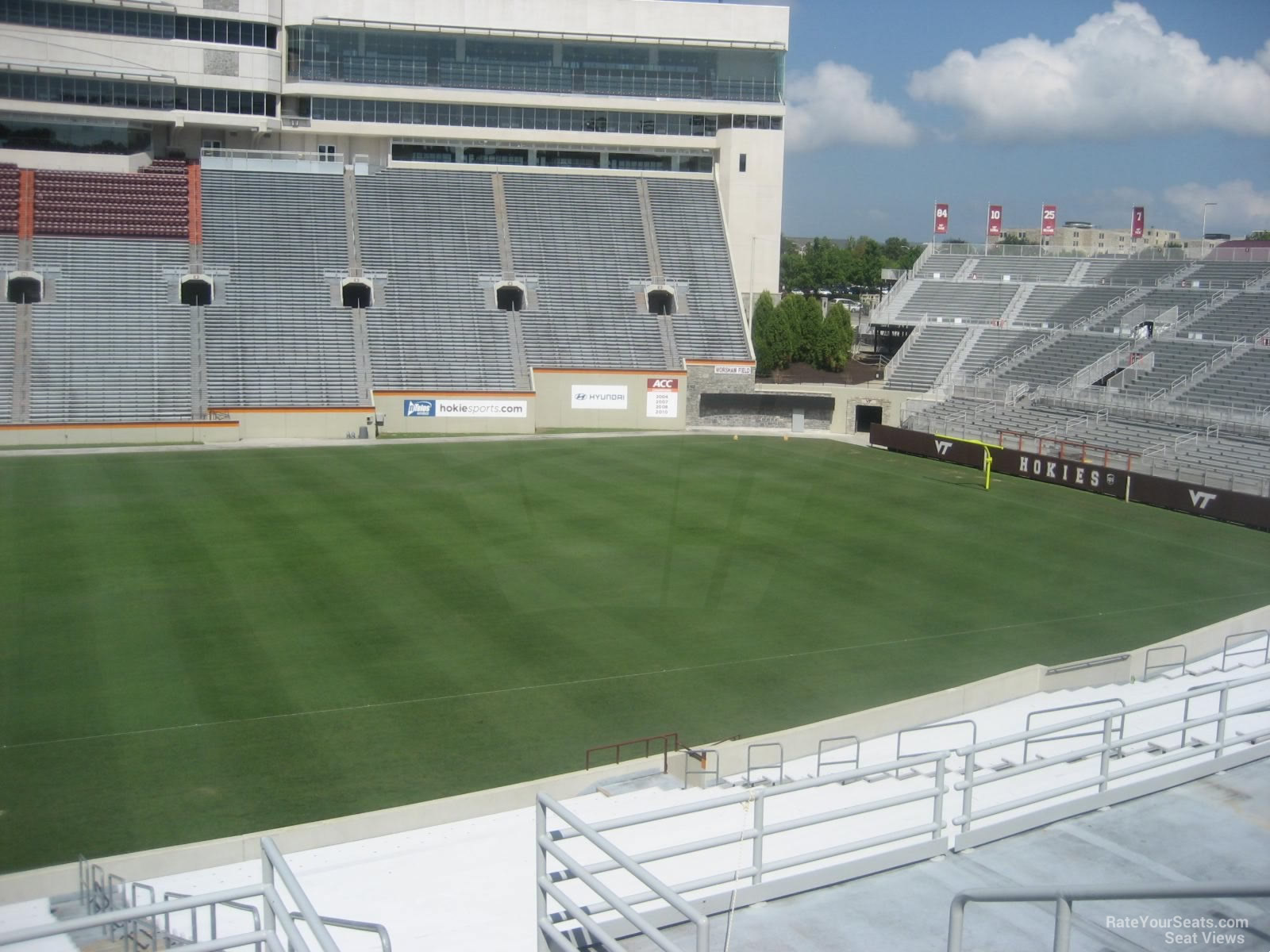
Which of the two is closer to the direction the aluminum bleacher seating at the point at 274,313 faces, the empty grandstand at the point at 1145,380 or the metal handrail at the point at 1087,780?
the metal handrail

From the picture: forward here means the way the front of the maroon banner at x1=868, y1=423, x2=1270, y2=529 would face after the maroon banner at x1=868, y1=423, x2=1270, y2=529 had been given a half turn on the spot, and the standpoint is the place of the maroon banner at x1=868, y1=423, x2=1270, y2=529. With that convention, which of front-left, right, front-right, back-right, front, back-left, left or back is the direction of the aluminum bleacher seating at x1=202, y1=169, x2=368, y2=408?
back-left

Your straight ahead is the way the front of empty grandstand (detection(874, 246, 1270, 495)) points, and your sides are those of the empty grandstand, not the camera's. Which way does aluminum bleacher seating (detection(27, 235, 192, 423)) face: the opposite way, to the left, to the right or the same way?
to the left

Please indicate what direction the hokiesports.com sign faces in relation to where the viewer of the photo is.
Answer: facing the viewer

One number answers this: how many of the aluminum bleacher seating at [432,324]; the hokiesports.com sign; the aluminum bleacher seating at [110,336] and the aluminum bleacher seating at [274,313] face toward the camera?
4

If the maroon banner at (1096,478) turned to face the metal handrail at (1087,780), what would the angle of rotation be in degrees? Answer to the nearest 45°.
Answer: approximately 45° to its left

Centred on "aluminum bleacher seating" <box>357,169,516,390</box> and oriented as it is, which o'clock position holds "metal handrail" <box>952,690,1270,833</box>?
The metal handrail is roughly at 12 o'clock from the aluminum bleacher seating.

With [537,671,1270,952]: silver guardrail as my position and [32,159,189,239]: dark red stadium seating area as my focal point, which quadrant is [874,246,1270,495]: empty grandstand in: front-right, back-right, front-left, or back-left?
front-right

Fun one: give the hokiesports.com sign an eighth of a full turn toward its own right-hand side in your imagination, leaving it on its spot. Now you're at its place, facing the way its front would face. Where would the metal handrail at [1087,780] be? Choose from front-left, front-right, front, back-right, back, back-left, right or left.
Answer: front-left

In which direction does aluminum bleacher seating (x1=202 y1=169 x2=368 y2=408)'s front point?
toward the camera

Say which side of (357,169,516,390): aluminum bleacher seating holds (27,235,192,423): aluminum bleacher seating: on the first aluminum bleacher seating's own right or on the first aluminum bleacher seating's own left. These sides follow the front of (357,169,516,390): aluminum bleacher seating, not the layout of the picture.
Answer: on the first aluminum bleacher seating's own right

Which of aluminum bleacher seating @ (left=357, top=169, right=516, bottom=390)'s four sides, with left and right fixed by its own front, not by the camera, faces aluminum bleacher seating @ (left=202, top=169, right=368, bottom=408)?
right

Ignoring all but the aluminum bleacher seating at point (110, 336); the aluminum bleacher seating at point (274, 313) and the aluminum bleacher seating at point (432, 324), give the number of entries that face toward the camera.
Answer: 3

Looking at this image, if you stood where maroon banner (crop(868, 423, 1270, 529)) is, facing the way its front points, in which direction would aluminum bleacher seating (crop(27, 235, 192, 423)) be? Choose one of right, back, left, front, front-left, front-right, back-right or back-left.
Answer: front-right

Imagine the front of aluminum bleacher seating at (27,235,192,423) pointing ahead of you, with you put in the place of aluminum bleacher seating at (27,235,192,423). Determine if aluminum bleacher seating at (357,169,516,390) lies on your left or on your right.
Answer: on your left

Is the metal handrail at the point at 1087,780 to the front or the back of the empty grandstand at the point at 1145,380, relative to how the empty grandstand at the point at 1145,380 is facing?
to the front

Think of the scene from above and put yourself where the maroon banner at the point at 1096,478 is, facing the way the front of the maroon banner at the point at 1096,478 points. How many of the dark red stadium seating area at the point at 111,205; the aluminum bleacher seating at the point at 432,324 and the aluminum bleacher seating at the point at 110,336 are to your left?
0

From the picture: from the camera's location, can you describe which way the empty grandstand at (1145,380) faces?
facing the viewer and to the left of the viewer

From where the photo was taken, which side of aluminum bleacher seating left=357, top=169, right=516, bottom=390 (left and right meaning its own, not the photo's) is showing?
front

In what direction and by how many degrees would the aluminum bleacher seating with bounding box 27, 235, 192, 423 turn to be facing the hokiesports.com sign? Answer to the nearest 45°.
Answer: approximately 90° to its left

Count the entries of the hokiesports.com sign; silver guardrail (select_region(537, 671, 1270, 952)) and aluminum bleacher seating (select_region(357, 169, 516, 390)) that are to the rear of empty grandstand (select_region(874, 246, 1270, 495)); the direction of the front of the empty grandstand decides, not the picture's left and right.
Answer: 0
